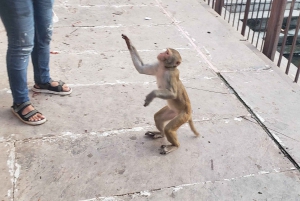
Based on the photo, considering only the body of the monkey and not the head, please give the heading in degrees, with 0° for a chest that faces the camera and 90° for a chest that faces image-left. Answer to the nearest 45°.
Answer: approximately 90°
